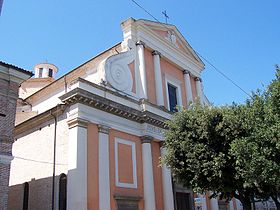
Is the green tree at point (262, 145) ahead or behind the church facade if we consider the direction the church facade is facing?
ahead
